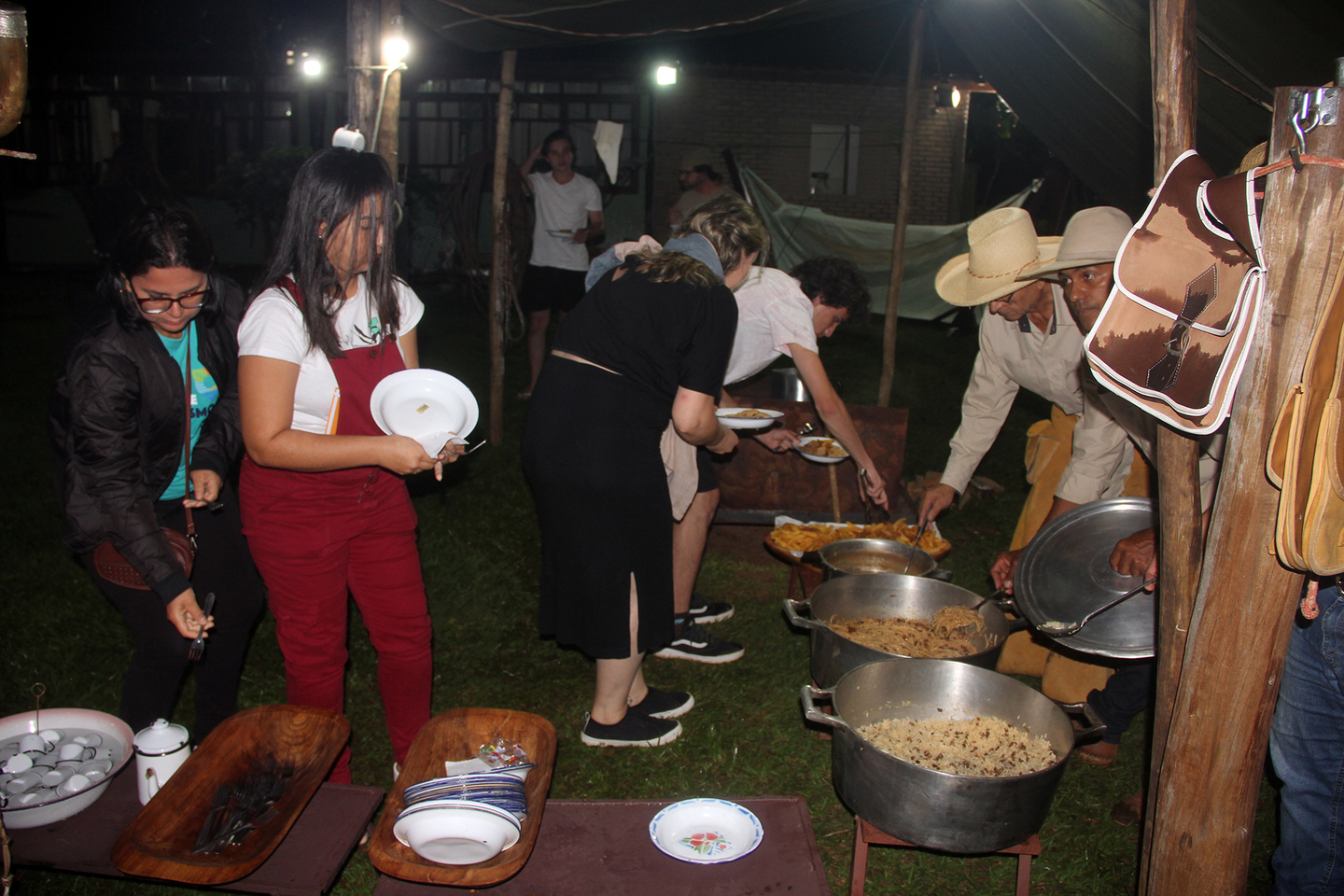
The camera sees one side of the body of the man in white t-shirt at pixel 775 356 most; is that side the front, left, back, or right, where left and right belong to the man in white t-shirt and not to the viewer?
right

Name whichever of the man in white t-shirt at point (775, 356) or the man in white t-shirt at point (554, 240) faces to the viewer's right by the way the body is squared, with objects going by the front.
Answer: the man in white t-shirt at point (775, 356)

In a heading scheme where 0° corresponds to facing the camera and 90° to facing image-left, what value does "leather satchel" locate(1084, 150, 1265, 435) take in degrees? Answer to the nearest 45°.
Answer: approximately 0°

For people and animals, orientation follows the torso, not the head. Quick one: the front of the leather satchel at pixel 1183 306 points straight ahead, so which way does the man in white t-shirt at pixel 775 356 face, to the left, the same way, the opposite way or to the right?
to the left

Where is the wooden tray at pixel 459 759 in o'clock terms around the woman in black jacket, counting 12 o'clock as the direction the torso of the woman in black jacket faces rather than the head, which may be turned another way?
The wooden tray is roughly at 12 o'clock from the woman in black jacket.

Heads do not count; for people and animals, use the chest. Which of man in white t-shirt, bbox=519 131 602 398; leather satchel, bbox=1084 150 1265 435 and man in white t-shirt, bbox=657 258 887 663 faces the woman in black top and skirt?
man in white t-shirt, bbox=519 131 602 398

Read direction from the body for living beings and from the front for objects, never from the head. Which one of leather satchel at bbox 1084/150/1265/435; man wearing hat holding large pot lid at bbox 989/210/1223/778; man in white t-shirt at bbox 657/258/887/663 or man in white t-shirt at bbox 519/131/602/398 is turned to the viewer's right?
man in white t-shirt at bbox 657/258/887/663

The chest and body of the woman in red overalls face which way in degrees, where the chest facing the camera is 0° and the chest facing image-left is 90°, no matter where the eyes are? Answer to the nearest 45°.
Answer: approximately 315°

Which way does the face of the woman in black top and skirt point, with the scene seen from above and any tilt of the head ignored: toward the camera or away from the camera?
away from the camera

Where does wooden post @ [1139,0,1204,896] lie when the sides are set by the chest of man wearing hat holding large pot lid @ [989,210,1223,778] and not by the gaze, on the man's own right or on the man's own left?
on the man's own left
